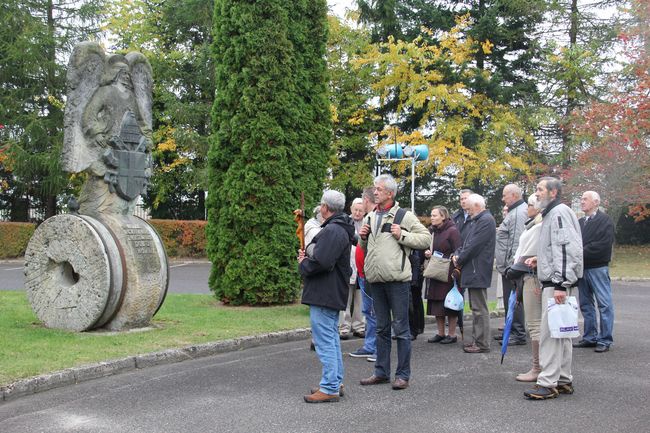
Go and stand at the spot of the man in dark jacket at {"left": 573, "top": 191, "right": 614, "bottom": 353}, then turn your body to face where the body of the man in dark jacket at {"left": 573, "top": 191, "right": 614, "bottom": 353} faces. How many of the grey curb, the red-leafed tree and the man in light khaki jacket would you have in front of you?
2

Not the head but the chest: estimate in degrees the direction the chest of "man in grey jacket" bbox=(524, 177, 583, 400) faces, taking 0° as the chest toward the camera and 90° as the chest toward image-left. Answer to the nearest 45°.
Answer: approximately 90°

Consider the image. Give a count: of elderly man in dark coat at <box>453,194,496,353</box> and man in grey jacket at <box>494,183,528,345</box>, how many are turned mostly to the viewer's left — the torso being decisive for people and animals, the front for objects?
2

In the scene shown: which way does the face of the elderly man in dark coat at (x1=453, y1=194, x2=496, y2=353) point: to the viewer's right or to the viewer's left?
to the viewer's left

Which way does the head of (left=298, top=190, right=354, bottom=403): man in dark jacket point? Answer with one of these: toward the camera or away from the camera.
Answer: away from the camera

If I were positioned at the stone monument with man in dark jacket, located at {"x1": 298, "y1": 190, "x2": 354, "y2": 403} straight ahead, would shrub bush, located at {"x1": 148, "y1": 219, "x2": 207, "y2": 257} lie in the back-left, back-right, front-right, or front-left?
back-left

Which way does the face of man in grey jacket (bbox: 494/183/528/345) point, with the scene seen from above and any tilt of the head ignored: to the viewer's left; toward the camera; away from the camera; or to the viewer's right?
to the viewer's left

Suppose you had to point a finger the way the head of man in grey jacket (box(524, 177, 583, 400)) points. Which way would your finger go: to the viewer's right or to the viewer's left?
to the viewer's left
